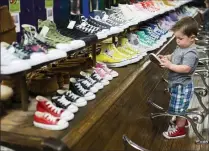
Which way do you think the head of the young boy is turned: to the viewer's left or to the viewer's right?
to the viewer's left

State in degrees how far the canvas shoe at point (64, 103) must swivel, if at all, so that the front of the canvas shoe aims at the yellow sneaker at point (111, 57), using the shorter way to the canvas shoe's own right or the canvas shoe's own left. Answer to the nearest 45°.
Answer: approximately 135° to the canvas shoe's own left
